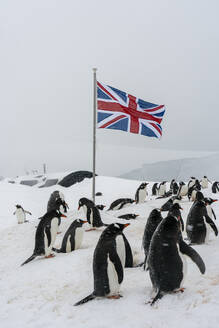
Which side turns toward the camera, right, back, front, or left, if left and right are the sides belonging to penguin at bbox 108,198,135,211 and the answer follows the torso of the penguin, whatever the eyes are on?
right

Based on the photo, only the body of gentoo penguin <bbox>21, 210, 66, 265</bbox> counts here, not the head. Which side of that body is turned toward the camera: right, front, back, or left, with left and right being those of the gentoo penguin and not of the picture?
right

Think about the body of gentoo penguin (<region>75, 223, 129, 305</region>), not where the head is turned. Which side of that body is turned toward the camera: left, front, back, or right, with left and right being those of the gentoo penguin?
right

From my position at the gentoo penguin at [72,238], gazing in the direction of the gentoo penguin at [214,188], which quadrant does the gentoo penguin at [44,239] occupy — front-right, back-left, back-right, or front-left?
back-left

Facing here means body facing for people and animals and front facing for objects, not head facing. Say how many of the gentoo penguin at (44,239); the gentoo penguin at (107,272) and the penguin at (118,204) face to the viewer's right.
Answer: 3
